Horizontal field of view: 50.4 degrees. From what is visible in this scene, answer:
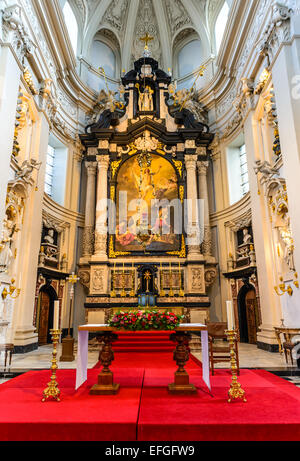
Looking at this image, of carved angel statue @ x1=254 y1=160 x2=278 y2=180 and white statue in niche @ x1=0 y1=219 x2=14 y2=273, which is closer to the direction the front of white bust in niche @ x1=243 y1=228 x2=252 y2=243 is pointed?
the white statue in niche

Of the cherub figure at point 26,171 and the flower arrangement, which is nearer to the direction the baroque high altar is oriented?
the flower arrangement

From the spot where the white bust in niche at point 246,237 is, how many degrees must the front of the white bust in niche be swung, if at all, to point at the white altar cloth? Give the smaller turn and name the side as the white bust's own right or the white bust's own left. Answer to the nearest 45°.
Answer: approximately 45° to the white bust's own left

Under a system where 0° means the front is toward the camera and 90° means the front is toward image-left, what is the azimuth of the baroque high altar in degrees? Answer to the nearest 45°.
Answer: approximately 0°

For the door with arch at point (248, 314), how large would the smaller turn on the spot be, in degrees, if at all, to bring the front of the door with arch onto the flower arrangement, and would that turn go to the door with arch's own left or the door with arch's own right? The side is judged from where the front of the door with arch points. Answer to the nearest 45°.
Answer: approximately 45° to the door with arch's own left
